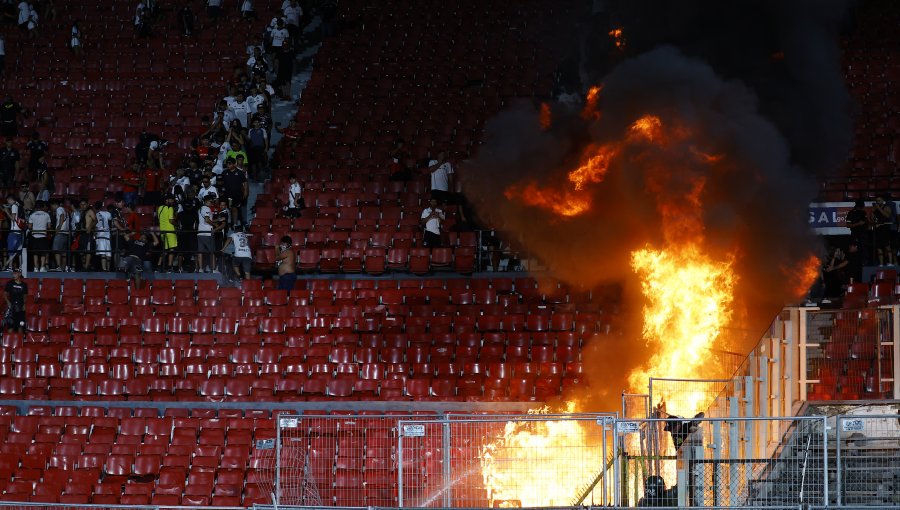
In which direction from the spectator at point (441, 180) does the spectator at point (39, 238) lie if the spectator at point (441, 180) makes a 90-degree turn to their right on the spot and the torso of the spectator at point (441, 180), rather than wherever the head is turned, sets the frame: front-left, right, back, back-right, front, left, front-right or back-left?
front

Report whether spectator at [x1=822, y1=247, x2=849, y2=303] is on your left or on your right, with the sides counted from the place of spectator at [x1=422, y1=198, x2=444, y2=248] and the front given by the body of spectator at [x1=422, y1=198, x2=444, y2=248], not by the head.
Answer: on your left

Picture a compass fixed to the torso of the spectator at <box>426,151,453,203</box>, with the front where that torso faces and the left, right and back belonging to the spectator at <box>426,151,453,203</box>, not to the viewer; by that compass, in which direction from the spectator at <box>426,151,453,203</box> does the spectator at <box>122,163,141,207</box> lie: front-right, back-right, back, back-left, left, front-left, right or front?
right

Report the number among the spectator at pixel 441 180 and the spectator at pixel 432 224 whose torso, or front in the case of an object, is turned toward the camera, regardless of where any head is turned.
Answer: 2
